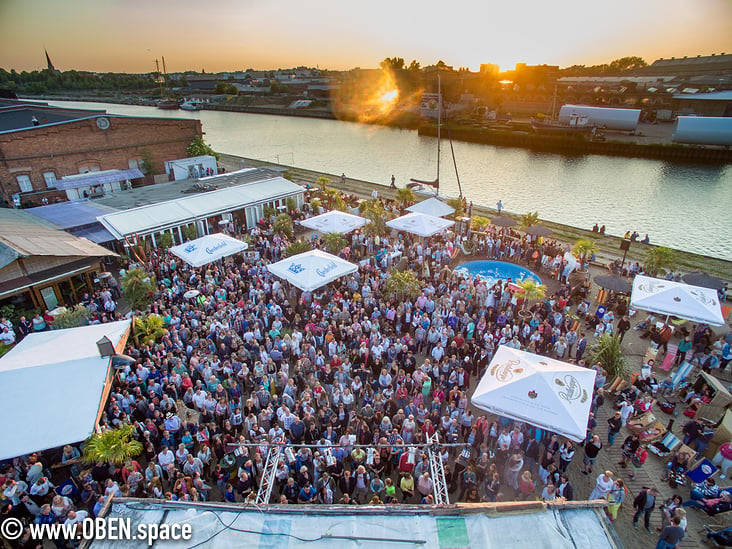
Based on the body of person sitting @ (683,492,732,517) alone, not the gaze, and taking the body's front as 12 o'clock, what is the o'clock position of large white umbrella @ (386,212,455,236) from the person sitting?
The large white umbrella is roughly at 1 o'clock from the person sitting.

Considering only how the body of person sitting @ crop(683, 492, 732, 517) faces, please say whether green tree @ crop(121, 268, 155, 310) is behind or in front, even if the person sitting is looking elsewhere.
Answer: in front

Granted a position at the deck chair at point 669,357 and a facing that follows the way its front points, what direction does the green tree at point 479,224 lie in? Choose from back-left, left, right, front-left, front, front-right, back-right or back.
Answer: right

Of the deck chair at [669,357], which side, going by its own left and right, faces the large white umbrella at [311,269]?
right

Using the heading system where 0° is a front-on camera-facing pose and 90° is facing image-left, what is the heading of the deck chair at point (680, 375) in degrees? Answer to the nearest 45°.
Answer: approximately 45°

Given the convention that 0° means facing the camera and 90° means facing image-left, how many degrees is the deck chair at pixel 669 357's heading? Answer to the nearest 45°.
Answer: approximately 45°

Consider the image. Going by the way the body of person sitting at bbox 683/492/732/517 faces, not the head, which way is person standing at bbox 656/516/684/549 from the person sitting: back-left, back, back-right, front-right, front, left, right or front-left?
left

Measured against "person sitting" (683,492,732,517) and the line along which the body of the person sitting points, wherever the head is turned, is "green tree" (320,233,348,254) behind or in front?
in front

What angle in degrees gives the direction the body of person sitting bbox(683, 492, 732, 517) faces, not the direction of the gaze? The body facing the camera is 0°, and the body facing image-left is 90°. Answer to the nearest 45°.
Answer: approximately 90°

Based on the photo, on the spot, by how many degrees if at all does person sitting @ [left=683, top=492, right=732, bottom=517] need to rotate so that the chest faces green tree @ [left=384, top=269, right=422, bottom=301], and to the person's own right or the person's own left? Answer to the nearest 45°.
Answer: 0° — they already face it
